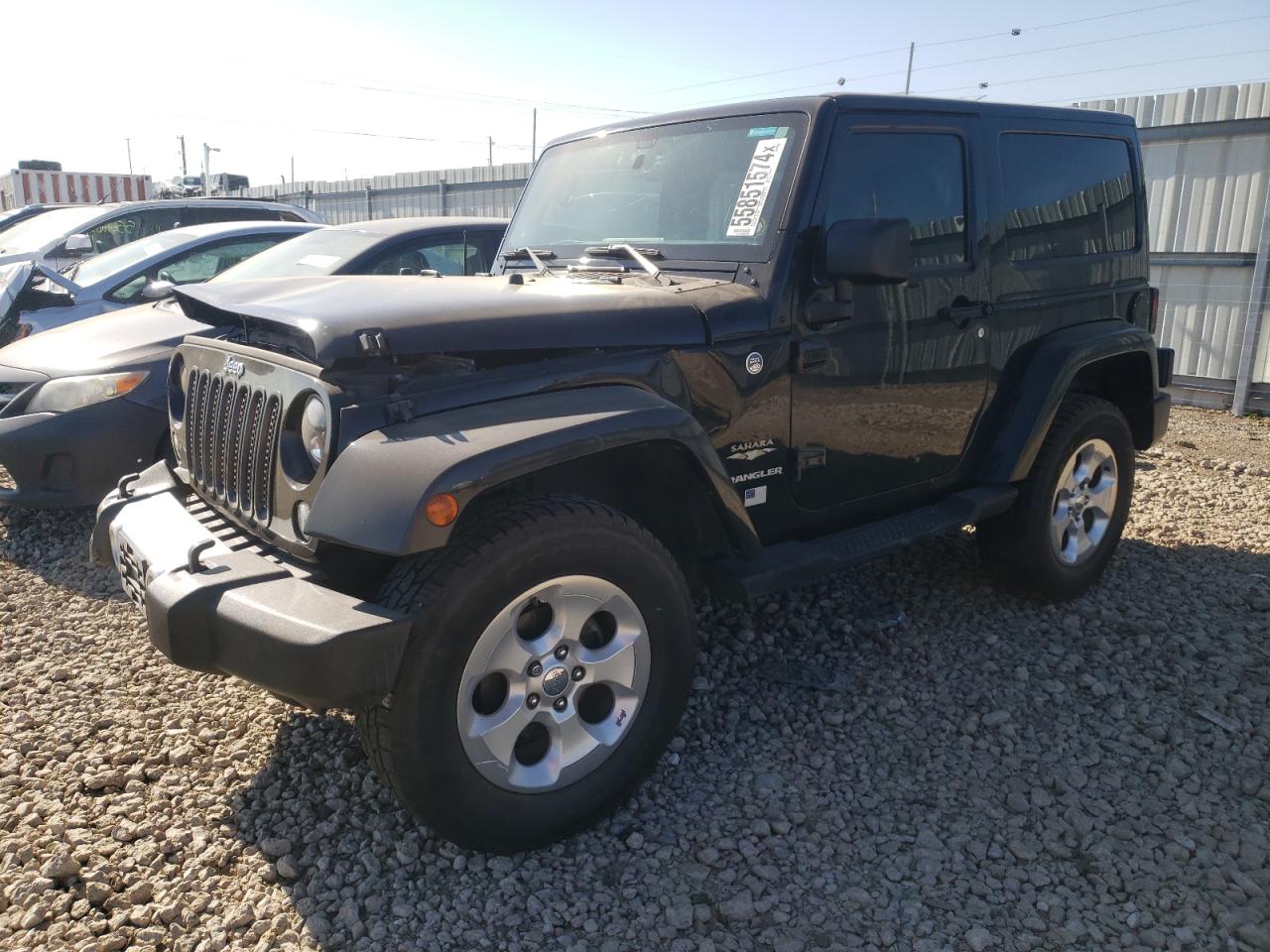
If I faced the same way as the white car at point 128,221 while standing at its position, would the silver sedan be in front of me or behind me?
in front

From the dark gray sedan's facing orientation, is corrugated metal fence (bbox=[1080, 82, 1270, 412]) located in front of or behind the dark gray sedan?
behind

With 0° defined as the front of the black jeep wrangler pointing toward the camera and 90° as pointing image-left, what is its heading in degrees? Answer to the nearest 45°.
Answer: approximately 45°

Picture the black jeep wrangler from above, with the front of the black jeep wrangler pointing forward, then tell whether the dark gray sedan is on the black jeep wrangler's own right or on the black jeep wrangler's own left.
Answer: on the black jeep wrangler's own right

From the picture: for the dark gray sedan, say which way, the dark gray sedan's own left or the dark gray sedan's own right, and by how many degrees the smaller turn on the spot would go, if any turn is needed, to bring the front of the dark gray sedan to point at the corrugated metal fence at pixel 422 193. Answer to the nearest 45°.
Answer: approximately 135° to the dark gray sedan's own right

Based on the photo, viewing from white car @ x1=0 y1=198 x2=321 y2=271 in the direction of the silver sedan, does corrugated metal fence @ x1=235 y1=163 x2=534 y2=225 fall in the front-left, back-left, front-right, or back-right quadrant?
back-left

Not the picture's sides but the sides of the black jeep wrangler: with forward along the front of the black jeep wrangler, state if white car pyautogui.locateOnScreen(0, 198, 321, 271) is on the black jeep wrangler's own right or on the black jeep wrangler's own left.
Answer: on the black jeep wrangler's own right

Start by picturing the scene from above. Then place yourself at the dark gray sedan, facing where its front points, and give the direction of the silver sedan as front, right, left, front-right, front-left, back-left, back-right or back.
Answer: back-right

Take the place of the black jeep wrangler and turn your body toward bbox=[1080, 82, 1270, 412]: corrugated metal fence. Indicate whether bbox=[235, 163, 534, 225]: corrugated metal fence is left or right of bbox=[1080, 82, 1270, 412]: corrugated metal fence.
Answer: left

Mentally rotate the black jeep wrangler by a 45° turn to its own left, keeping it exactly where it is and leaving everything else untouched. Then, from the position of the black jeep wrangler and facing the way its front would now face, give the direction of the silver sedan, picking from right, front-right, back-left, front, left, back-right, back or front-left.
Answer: back-right

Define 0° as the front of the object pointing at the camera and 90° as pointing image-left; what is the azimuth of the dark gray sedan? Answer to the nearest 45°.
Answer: approximately 45°

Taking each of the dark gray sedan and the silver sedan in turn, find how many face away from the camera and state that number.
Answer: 0
